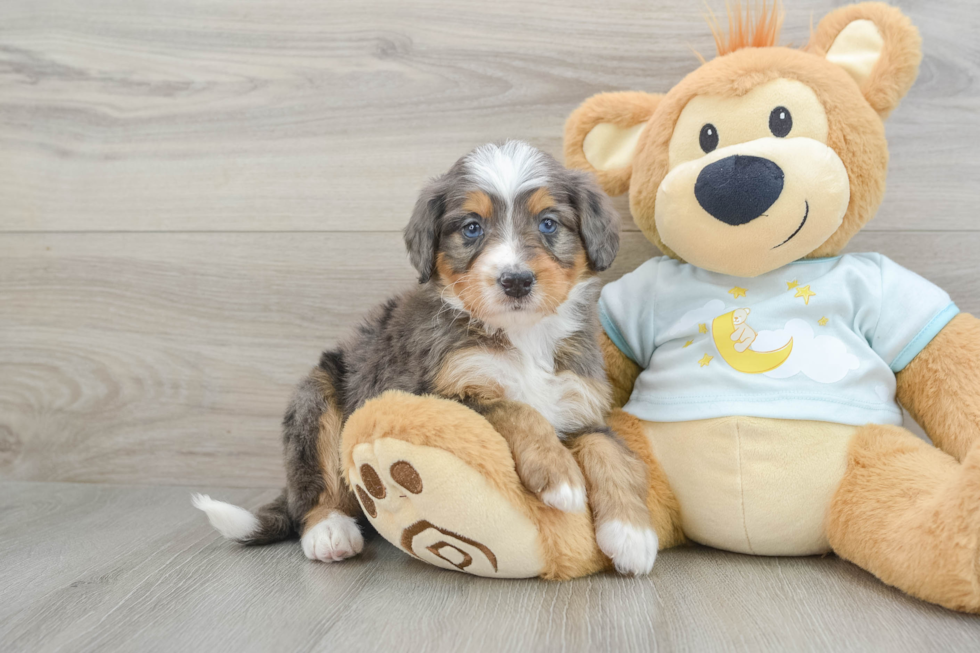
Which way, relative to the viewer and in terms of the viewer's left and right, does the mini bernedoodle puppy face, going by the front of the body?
facing the viewer and to the right of the viewer

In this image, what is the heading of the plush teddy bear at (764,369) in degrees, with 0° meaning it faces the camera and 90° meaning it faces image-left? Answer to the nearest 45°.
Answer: approximately 0°
